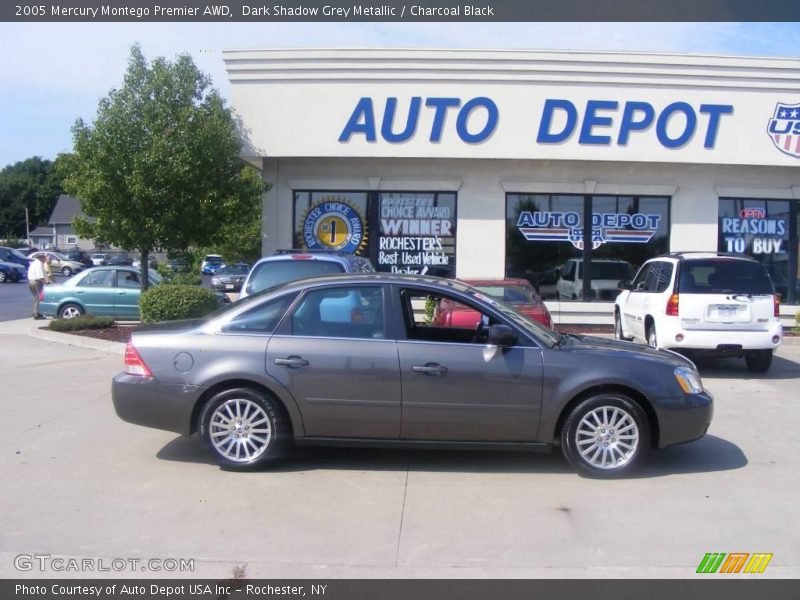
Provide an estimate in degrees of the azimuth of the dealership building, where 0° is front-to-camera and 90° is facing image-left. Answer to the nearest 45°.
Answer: approximately 0°

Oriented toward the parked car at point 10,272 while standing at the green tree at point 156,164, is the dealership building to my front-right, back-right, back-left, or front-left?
back-right

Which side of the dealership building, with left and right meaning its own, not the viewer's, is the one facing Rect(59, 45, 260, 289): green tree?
right

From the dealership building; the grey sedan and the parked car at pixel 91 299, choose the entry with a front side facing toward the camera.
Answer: the dealership building

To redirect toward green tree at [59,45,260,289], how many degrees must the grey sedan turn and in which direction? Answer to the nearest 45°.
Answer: approximately 135° to its left

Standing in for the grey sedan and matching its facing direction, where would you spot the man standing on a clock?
The man standing is roughly at 8 o'clock from the grey sedan.

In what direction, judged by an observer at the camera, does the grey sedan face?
facing to the right of the viewer

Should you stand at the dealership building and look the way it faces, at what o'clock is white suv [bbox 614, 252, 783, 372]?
The white suv is roughly at 11 o'clock from the dealership building.
